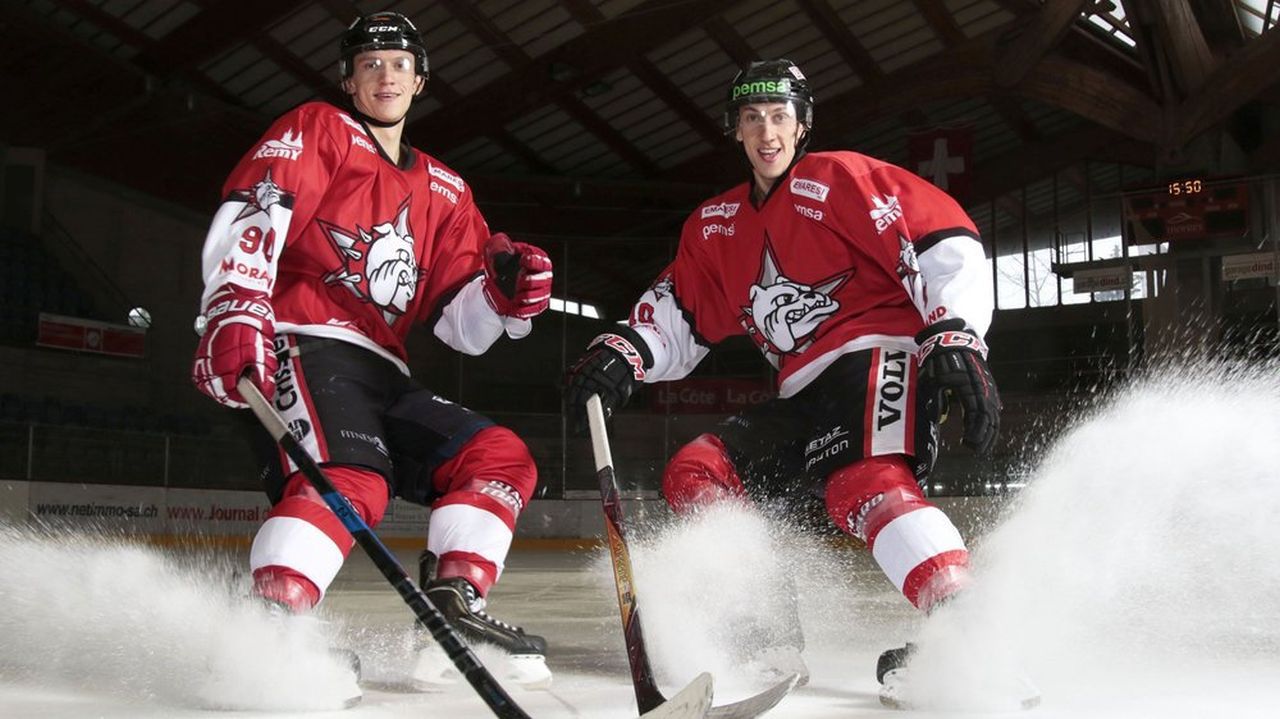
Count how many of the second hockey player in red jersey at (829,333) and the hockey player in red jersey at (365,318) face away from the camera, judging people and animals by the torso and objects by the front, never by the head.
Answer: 0

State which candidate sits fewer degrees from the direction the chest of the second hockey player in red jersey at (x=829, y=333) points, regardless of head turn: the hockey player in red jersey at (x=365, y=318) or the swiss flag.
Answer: the hockey player in red jersey

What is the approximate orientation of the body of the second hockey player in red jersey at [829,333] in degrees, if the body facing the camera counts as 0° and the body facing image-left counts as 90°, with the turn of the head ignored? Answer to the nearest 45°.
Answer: approximately 45°

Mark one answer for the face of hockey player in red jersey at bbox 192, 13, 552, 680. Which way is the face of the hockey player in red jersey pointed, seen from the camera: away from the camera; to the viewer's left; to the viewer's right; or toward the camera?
toward the camera

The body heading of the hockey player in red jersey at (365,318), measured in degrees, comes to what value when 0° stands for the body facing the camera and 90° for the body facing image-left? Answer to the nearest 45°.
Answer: approximately 315°

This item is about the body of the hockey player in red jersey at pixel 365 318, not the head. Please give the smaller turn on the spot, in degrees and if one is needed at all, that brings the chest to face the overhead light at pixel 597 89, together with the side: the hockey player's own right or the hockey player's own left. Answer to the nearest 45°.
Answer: approximately 135° to the hockey player's own left

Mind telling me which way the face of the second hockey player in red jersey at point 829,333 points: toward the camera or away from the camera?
toward the camera

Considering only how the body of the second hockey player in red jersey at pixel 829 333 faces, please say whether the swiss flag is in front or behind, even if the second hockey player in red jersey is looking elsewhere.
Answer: behind

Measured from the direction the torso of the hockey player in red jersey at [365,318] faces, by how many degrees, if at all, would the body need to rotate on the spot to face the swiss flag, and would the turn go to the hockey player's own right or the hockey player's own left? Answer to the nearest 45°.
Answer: approximately 90° to the hockey player's own left

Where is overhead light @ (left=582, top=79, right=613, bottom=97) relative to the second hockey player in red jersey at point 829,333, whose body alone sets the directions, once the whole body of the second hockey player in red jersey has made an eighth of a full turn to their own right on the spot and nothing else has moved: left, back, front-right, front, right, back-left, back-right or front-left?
right

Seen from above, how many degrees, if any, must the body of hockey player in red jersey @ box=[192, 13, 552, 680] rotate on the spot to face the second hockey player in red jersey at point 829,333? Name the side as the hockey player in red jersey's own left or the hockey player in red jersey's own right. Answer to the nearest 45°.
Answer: approximately 45° to the hockey player in red jersey's own left
